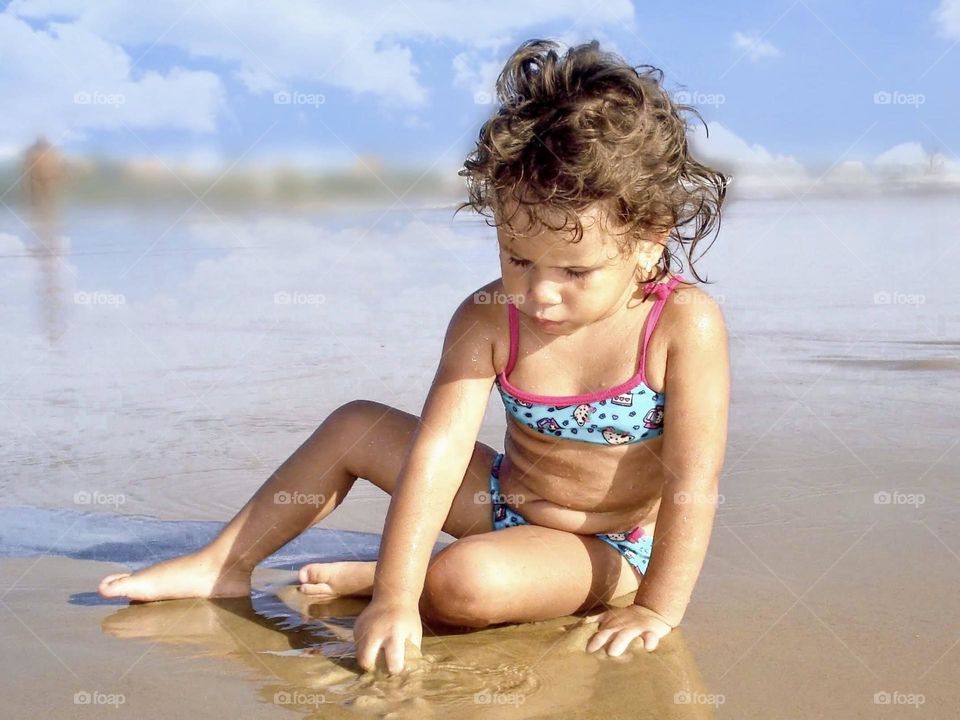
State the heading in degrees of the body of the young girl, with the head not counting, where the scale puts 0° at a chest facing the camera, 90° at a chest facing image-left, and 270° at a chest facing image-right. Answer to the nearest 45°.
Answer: approximately 45°
